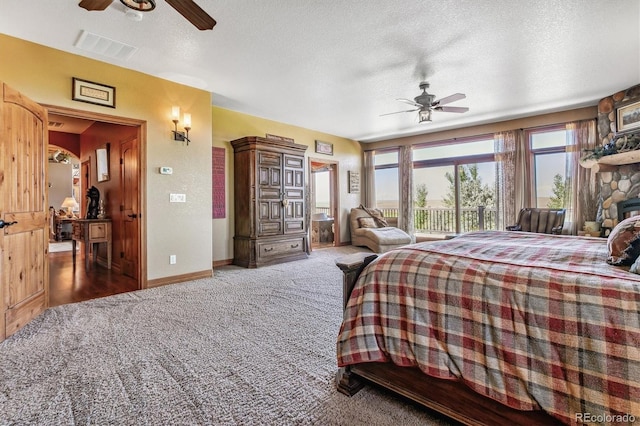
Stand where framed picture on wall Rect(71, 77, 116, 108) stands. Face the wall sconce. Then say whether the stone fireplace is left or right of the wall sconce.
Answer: right

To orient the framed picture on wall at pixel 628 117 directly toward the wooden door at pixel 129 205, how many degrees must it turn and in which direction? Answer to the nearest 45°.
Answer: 0° — it already faces it

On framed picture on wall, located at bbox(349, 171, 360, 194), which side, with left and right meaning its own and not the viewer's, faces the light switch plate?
right

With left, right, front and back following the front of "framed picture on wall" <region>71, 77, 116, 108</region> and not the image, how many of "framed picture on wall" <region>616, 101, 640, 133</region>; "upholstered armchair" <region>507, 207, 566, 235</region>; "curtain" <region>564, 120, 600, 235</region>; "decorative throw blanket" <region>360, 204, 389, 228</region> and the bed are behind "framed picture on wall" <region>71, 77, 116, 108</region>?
0

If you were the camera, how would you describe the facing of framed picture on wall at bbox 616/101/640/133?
facing the viewer and to the left of the viewer

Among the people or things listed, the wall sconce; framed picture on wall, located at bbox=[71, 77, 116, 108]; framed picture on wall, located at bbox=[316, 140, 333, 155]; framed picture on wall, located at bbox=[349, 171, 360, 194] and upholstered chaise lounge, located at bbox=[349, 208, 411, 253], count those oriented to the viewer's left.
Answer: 0

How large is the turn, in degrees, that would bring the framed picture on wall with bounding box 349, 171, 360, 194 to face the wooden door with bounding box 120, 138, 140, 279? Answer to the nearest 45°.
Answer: approximately 90° to its right

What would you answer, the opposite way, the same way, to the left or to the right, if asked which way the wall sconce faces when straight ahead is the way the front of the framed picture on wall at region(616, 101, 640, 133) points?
the opposite way

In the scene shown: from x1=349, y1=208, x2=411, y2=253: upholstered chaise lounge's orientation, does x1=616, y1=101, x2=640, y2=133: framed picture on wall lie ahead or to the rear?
ahead

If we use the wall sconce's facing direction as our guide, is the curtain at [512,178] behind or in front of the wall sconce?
in front

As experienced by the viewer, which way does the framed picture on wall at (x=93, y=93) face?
facing the viewer and to the right of the viewer

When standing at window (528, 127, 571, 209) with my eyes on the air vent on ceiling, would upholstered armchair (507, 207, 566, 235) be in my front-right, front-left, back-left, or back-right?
front-left

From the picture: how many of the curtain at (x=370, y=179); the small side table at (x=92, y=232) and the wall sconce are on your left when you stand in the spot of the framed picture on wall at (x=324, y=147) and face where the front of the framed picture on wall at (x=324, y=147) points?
1

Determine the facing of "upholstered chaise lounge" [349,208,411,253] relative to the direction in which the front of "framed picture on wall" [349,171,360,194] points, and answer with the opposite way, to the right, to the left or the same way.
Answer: the same way

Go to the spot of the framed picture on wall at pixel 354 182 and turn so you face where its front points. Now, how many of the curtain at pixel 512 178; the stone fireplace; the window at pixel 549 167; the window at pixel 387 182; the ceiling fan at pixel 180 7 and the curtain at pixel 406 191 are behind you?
0

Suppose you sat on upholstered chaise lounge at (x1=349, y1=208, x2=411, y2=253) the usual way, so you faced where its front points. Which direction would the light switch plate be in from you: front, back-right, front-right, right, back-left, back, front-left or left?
right

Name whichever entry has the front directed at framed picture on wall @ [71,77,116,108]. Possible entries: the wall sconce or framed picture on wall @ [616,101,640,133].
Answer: framed picture on wall @ [616,101,640,133]

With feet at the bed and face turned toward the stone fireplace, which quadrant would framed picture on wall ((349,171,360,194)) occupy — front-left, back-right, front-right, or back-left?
front-left
